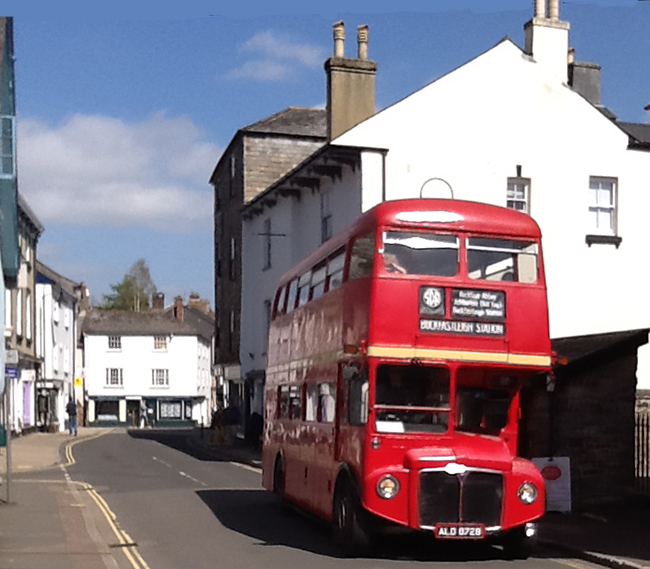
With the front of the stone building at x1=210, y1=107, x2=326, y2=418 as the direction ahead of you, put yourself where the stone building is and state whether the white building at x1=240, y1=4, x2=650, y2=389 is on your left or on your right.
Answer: on your left

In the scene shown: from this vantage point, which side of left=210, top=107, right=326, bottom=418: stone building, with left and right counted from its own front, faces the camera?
left

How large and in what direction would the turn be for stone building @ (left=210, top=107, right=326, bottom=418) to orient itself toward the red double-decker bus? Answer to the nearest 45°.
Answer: approximately 90° to its left
